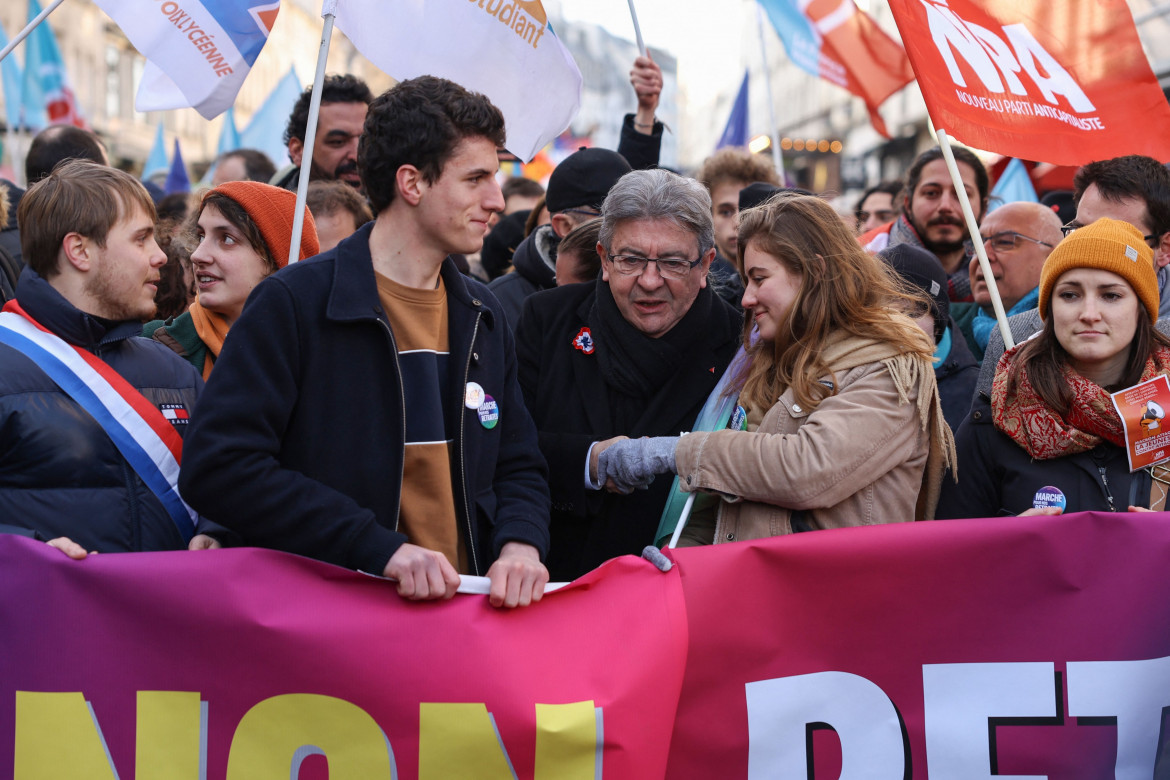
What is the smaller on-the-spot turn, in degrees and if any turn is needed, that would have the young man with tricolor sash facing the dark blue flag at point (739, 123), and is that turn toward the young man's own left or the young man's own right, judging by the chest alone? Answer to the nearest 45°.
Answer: approximately 90° to the young man's own left

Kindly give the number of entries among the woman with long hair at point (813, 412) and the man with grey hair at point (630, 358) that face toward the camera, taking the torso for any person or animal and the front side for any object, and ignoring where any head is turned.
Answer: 1

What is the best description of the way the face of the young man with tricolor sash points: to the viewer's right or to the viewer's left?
to the viewer's right

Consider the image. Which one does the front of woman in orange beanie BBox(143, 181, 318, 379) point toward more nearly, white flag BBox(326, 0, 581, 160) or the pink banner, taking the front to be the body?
the pink banner

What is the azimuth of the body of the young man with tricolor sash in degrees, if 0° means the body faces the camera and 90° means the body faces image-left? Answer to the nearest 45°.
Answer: approximately 315°

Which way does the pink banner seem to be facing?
toward the camera

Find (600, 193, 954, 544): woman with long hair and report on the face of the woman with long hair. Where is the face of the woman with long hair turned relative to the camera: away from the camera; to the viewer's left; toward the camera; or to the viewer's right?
to the viewer's left

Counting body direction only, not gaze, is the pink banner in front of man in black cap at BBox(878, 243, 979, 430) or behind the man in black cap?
in front

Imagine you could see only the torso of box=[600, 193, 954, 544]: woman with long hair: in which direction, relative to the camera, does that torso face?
to the viewer's left

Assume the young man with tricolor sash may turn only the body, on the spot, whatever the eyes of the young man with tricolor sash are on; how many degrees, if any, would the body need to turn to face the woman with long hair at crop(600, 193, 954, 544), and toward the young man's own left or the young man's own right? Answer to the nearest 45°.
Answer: approximately 45° to the young man's own left

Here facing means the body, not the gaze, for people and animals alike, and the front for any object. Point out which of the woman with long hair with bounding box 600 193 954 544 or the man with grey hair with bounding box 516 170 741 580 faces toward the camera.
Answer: the man with grey hair

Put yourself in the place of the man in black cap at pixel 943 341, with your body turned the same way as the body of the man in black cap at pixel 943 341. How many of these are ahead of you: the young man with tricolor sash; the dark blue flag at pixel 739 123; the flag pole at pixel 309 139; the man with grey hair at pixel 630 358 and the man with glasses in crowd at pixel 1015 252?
3

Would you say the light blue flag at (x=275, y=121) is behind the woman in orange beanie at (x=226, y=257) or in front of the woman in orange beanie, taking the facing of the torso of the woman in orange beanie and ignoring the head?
behind
